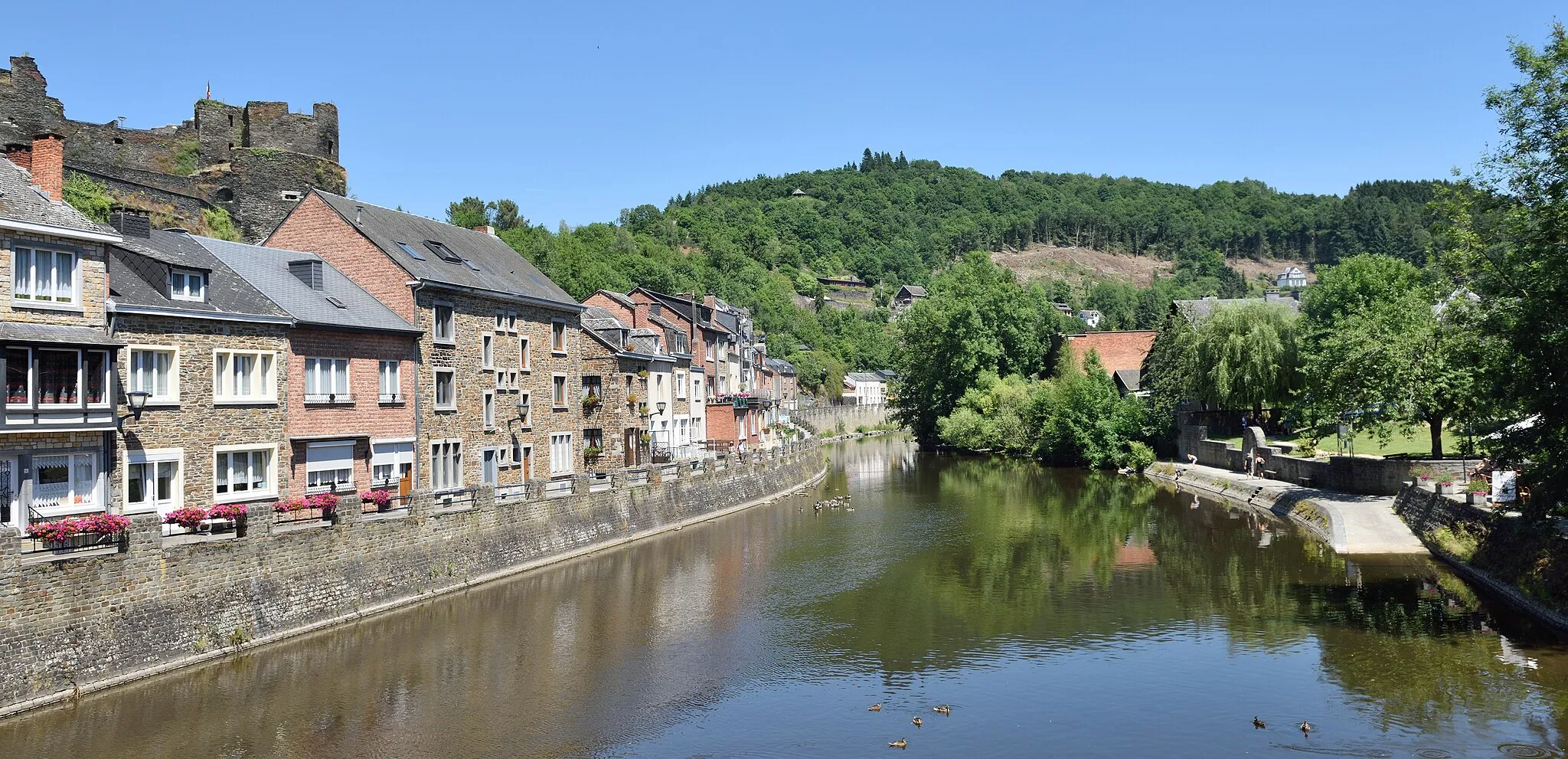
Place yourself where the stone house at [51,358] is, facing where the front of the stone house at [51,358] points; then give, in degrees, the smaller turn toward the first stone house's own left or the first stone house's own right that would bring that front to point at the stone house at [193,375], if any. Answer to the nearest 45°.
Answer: approximately 90° to the first stone house's own left

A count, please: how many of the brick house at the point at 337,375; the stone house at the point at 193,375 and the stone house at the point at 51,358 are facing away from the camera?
0

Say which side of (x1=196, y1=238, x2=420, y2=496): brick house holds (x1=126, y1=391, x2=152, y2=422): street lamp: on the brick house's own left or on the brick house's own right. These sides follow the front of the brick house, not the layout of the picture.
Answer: on the brick house's own right

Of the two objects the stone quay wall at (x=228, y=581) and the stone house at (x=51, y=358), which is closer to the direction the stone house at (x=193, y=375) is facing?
the stone quay wall

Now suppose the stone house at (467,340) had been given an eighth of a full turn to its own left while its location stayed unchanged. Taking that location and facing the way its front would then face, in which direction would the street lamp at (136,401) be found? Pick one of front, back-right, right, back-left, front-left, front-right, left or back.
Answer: back-right

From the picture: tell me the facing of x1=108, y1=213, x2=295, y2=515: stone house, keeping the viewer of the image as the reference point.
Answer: facing the viewer and to the right of the viewer

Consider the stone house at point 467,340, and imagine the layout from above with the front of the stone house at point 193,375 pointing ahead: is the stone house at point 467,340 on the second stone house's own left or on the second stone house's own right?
on the second stone house's own left

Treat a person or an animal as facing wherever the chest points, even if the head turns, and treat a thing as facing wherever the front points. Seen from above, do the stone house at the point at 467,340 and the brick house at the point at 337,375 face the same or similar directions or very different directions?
same or similar directions

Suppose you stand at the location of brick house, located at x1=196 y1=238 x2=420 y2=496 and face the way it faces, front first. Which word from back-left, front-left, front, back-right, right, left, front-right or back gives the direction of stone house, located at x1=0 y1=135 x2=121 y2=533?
right

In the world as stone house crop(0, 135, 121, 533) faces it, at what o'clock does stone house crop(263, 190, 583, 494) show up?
stone house crop(263, 190, 583, 494) is roughly at 9 o'clock from stone house crop(0, 135, 121, 533).

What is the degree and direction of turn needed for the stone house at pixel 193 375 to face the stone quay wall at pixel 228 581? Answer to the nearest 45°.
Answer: approximately 45° to its right

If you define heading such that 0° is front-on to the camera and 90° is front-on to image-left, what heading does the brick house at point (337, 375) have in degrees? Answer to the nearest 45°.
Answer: approximately 315°

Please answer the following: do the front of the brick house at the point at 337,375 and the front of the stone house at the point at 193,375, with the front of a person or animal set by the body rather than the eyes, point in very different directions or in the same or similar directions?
same or similar directions

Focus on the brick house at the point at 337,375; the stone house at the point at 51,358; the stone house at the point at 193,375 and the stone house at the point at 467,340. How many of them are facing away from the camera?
0
